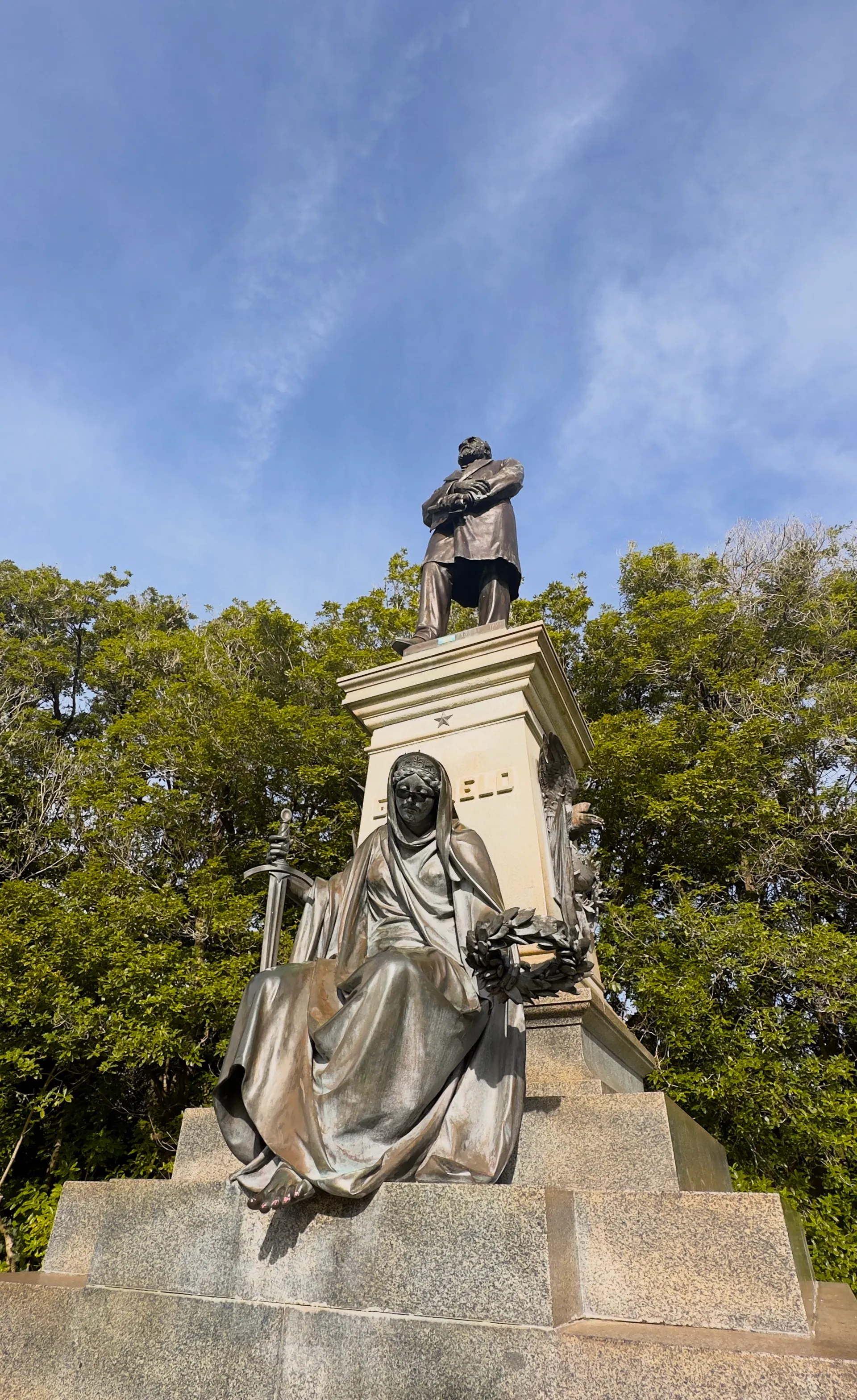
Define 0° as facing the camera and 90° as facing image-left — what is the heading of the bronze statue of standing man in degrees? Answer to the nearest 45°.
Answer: approximately 45°

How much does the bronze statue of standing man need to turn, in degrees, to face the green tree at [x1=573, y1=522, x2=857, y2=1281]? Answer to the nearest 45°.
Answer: approximately 180°

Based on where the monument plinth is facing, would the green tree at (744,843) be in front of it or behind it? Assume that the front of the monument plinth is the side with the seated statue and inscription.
behind

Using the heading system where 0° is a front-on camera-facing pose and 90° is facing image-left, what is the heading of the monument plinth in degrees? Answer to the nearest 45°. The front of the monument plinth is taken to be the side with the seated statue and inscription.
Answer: approximately 0°
